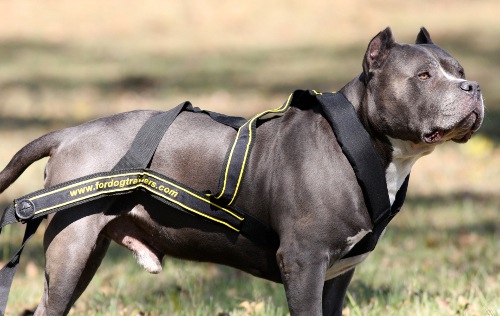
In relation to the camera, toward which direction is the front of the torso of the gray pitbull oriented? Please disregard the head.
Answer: to the viewer's right
